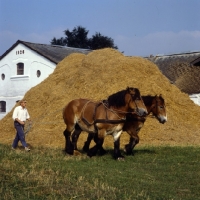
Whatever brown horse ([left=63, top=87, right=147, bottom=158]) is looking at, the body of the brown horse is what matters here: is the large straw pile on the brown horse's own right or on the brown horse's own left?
on the brown horse's own left

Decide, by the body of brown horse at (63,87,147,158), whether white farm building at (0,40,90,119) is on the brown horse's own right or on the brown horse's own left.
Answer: on the brown horse's own left

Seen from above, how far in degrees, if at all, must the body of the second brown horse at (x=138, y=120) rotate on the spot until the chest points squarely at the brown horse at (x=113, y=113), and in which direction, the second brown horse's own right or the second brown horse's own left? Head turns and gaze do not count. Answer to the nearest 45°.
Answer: approximately 135° to the second brown horse's own right

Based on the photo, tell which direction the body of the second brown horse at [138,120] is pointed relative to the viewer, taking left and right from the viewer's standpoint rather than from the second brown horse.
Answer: facing to the right of the viewer

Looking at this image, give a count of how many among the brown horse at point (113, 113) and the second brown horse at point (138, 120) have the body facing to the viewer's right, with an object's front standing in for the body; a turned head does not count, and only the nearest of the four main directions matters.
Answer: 2

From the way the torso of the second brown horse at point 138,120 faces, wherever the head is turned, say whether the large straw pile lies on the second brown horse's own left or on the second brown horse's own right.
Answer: on the second brown horse's own left

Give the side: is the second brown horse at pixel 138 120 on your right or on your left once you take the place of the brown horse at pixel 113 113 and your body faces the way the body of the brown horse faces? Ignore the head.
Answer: on your left

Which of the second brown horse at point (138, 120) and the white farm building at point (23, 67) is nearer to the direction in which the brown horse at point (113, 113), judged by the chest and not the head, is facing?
the second brown horse

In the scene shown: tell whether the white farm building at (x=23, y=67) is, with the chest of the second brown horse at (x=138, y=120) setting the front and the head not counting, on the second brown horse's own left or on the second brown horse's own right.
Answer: on the second brown horse's own left

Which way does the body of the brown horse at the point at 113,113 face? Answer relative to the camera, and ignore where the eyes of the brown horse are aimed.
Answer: to the viewer's right
